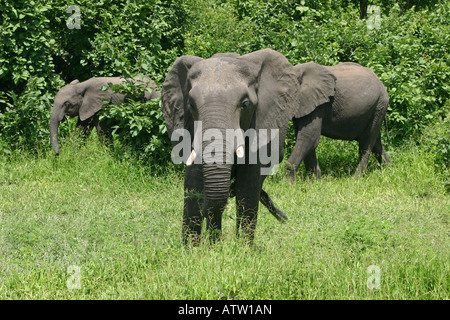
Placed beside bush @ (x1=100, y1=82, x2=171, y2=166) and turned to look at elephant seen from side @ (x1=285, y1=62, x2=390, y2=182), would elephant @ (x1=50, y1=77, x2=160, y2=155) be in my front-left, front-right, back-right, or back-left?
back-left

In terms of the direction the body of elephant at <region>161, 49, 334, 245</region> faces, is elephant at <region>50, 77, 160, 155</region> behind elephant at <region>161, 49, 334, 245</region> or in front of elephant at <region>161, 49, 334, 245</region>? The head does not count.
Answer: behind

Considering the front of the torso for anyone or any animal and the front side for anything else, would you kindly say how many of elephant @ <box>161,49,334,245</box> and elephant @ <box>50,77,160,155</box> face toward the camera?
1

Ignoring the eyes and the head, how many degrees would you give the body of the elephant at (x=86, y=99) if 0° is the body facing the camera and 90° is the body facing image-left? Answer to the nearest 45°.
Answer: approximately 90°

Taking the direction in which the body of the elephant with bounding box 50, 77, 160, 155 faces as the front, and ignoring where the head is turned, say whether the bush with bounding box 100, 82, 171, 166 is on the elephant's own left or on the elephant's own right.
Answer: on the elephant's own left

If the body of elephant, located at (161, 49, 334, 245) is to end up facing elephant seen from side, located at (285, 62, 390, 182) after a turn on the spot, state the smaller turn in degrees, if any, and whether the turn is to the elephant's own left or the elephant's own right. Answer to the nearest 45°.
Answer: approximately 180°

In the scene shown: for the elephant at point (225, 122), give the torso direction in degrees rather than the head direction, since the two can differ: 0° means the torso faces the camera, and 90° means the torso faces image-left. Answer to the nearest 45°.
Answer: approximately 0°

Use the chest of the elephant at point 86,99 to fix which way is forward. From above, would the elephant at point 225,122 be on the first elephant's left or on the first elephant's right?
on the first elephant's left

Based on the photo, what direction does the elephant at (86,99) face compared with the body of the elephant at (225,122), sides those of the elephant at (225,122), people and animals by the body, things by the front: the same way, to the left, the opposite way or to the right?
to the right

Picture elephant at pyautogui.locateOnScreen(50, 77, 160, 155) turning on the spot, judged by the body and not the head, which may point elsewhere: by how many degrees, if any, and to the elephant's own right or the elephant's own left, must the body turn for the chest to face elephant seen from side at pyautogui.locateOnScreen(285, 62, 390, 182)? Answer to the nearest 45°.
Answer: approximately 135° to the elephant's own left
